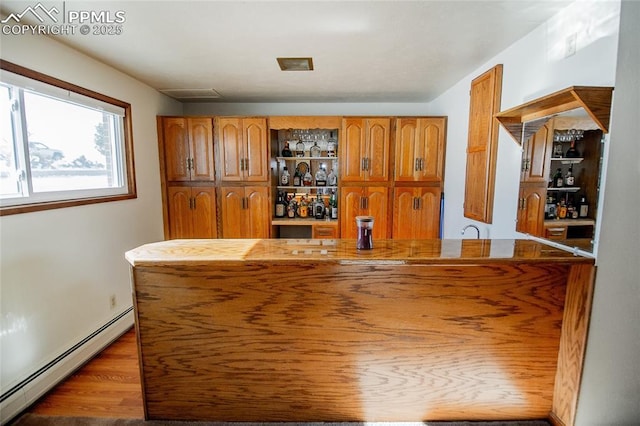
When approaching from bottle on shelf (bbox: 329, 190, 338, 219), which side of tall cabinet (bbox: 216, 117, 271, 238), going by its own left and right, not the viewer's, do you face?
left

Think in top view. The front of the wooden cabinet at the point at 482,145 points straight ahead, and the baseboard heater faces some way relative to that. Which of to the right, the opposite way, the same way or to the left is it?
the opposite way

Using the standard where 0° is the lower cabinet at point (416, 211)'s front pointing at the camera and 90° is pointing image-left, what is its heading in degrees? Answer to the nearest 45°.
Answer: approximately 0°

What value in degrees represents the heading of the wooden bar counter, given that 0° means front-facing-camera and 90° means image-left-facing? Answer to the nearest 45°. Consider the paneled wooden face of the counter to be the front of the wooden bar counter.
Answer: approximately 0°

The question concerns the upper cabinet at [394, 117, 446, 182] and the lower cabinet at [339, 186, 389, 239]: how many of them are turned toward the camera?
2

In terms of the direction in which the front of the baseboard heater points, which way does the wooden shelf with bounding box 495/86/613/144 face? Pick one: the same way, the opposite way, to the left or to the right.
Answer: the opposite way

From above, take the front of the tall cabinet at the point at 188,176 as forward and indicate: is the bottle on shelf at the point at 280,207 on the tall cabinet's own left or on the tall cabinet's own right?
on the tall cabinet's own left

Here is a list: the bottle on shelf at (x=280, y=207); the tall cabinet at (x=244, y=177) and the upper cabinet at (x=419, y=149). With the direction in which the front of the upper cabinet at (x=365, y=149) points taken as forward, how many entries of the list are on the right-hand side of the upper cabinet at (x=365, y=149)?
2
